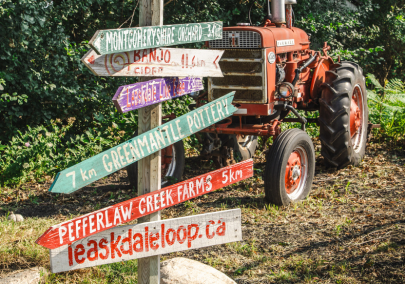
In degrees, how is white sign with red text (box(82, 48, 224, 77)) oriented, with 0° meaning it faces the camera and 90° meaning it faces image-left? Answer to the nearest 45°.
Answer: approximately 0°

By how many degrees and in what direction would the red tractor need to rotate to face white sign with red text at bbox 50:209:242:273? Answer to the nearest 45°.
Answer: approximately 45° to its left

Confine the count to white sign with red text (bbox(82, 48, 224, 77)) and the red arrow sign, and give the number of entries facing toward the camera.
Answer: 2

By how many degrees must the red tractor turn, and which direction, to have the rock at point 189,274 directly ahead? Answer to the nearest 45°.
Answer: approximately 45° to its left

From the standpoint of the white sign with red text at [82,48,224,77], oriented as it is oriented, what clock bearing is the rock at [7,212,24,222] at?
The rock is roughly at 5 o'clock from the white sign with red text.
